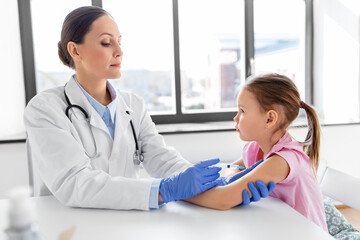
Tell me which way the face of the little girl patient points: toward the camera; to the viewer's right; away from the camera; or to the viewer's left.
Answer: to the viewer's left

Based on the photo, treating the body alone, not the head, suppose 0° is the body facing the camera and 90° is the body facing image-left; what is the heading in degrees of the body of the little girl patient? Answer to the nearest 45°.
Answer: approximately 90°

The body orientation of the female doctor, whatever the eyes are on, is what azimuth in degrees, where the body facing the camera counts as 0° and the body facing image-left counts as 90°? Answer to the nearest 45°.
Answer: approximately 315°

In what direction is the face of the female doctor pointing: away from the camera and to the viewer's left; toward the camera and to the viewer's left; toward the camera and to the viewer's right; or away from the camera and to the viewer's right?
toward the camera and to the viewer's right

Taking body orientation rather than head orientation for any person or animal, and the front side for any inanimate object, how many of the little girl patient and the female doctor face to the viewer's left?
1
